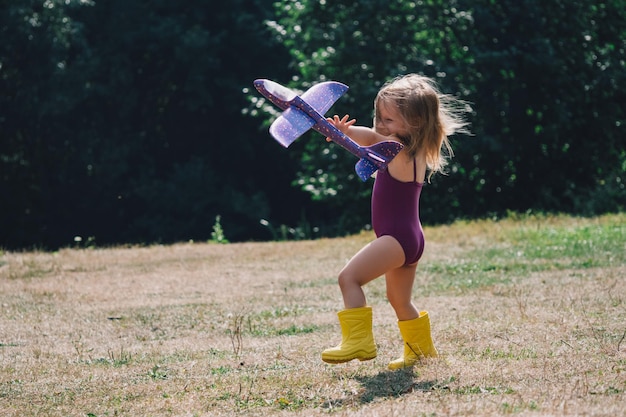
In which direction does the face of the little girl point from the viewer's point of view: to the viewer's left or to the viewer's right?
to the viewer's left

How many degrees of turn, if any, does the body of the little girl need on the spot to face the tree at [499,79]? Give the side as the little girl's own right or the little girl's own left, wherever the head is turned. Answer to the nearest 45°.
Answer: approximately 90° to the little girl's own right

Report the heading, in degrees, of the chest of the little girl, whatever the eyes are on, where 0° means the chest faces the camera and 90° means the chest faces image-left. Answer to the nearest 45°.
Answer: approximately 90°
